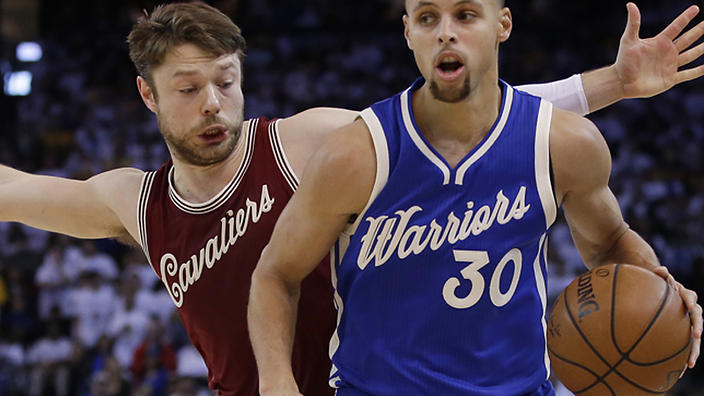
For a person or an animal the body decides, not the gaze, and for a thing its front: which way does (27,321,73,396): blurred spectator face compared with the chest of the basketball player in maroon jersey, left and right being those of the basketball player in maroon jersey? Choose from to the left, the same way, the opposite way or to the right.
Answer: the same way

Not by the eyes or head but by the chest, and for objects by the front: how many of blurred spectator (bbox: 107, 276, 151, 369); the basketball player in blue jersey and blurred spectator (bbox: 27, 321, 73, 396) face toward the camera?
3

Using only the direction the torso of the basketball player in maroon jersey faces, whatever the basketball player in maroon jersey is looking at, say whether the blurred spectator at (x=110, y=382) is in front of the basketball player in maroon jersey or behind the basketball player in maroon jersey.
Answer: behind

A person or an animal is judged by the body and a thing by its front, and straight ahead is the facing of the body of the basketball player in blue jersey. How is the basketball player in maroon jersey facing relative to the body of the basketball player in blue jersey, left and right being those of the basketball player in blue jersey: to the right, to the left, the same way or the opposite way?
the same way

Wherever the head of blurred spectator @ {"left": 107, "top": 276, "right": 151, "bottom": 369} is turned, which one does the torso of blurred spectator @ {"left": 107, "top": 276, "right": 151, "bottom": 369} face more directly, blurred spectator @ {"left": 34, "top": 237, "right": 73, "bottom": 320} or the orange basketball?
the orange basketball

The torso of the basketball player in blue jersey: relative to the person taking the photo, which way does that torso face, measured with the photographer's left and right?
facing the viewer

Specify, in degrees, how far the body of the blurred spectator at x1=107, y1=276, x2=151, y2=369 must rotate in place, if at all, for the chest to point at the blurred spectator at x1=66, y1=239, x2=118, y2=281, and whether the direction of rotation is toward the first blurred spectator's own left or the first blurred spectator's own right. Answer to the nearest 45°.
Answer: approximately 180°

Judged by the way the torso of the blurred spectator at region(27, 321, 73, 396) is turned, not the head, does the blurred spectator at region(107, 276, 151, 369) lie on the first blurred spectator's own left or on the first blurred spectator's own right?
on the first blurred spectator's own left

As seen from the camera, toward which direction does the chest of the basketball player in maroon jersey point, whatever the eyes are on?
toward the camera

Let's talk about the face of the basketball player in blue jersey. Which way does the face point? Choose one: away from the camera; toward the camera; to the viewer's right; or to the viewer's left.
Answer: toward the camera

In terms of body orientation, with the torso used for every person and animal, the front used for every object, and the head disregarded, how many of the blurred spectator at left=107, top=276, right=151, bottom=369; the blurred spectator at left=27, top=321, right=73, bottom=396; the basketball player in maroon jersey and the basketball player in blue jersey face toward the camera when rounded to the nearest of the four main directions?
4

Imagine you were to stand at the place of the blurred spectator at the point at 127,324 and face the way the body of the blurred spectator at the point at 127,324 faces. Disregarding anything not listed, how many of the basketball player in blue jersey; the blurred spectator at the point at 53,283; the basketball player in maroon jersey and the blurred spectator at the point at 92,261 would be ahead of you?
2

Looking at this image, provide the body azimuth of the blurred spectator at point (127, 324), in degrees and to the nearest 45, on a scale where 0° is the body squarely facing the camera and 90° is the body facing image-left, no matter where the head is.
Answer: approximately 0°

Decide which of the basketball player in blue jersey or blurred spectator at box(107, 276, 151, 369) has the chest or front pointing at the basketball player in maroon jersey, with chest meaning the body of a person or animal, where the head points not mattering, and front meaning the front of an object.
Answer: the blurred spectator

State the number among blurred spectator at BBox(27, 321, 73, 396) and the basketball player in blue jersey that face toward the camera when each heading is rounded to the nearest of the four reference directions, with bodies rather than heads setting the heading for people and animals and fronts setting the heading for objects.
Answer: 2
